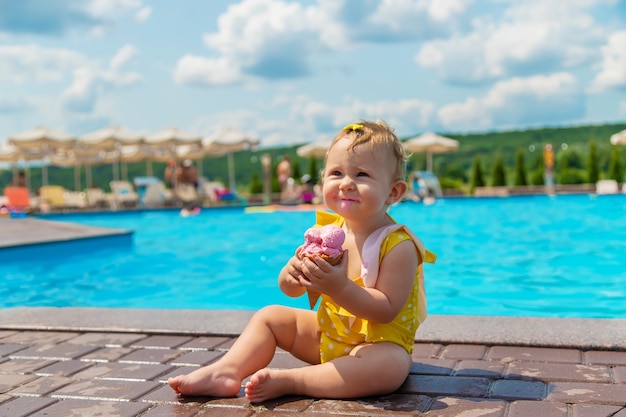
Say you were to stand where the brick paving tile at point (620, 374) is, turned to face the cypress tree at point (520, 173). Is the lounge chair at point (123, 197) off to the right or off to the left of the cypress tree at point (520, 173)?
left

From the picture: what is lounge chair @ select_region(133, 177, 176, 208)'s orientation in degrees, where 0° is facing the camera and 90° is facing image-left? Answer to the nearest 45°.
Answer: approximately 315°

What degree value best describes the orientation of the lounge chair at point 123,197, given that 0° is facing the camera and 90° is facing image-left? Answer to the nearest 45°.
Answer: approximately 315°

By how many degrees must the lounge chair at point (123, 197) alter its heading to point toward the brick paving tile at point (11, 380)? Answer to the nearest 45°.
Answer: approximately 45° to its right

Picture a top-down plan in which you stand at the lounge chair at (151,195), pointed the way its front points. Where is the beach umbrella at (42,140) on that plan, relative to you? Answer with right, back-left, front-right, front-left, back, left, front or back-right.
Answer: back-right
